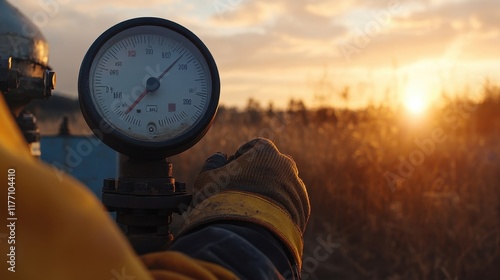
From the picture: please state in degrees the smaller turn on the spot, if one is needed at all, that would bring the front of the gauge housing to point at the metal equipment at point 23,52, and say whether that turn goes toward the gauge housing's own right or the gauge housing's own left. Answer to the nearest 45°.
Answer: approximately 135° to the gauge housing's own right

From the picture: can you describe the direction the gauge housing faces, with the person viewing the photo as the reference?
facing the viewer
